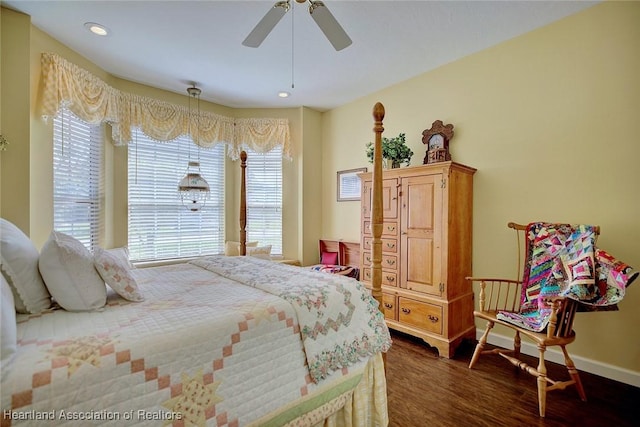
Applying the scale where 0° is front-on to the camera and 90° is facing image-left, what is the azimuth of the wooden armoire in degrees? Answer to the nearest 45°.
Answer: approximately 45°

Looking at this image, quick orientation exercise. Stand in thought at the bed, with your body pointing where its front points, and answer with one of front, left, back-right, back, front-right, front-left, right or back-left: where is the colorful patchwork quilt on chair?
front-right

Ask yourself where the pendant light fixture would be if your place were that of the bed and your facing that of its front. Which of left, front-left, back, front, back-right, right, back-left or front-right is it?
front-left

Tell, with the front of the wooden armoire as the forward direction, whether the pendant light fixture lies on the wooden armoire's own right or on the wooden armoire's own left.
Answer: on the wooden armoire's own right

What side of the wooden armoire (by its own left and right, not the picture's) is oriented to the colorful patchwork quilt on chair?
left

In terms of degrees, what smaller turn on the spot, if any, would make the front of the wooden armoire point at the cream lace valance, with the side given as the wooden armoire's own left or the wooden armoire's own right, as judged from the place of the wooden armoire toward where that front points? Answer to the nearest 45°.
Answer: approximately 45° to the wooden armoire's own right

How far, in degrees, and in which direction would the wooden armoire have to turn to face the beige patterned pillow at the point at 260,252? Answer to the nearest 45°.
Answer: approximately 45° to its right

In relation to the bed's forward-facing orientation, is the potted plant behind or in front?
in front

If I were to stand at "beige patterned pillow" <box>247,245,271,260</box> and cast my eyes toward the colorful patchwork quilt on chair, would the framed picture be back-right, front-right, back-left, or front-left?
front-left

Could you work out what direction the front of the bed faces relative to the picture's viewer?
facing away from the viewer and to the right of the viewer

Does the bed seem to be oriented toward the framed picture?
yes
